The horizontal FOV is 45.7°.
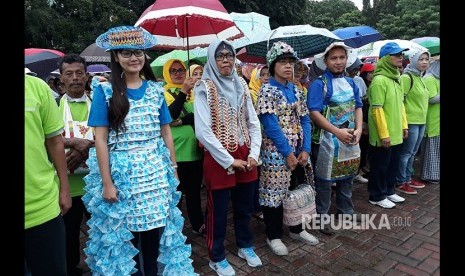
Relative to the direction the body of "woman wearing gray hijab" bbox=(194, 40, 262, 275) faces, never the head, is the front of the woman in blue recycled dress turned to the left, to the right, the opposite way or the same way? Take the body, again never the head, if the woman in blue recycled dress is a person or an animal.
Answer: the same way

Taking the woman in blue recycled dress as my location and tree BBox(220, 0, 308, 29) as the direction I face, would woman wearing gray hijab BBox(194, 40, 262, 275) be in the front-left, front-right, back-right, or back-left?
front-right

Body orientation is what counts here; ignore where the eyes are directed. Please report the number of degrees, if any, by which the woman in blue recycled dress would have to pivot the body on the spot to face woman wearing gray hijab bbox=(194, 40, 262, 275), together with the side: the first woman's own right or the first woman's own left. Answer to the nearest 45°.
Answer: approximately 90° to the first woman's own left

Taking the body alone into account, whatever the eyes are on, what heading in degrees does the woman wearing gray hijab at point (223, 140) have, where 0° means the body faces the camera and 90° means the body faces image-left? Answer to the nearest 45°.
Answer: approximately 315°

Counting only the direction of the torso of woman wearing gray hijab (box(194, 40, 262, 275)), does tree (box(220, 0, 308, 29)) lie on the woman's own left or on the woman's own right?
on the woman's own left

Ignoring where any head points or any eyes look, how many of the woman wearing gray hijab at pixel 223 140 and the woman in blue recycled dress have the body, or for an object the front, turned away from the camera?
0

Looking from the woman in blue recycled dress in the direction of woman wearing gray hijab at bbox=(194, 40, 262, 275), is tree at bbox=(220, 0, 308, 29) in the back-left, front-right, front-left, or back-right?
front-left

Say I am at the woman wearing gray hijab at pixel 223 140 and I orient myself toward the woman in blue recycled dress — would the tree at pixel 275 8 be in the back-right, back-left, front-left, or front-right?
back-right

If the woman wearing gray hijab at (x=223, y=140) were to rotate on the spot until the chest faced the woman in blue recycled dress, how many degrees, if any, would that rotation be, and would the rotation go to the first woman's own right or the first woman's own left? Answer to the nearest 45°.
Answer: approximately 90° to the first woman's own right

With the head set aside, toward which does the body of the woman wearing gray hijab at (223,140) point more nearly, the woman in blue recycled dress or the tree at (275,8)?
the woman in blue recycled dress

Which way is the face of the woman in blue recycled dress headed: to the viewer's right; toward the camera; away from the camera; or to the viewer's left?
toward the camera

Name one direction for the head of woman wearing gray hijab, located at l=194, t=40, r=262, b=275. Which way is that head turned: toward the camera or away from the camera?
toward the camera
